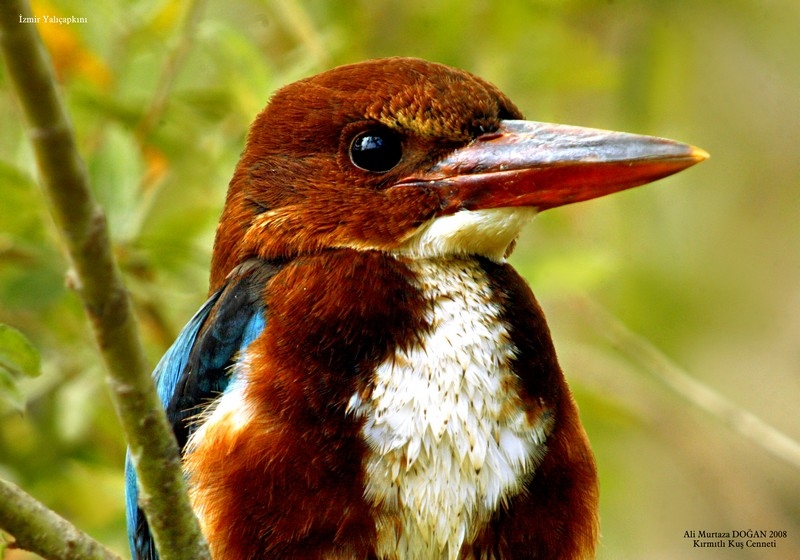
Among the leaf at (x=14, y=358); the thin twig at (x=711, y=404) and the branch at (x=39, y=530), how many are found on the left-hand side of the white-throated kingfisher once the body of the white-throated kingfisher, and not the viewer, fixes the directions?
1

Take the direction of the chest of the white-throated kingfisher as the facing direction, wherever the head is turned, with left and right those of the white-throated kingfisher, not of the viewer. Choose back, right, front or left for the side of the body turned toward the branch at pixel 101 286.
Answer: right

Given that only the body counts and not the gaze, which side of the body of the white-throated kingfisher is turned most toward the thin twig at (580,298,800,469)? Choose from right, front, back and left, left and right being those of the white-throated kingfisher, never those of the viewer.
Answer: left

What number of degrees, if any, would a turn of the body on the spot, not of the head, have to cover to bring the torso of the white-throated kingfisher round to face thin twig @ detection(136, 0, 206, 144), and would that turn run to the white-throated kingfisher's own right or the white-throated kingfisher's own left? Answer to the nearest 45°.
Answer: approximately 180°

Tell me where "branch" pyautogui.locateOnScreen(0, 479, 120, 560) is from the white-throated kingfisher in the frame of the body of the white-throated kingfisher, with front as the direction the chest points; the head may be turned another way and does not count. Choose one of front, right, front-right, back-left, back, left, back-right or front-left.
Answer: right
